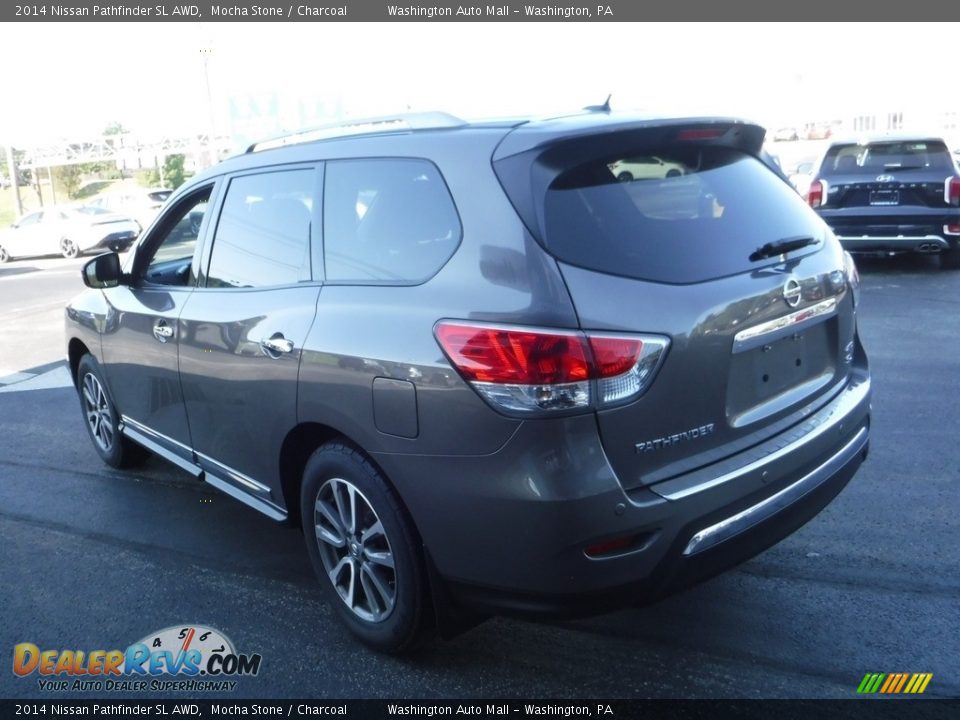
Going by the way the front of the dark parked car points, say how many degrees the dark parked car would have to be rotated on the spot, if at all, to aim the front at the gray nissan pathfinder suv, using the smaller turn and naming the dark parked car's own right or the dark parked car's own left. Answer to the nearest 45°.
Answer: approximately 180°

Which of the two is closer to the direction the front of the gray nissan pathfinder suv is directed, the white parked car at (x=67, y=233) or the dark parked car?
the white parked car

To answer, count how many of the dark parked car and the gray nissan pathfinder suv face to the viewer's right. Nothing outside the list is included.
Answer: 0

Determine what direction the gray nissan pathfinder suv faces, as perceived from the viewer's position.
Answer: facing away from the viewer and to the left of the viewer

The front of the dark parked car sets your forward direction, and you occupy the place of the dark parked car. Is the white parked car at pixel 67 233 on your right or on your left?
on your left

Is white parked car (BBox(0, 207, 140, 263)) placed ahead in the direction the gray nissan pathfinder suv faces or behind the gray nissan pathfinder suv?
ahead

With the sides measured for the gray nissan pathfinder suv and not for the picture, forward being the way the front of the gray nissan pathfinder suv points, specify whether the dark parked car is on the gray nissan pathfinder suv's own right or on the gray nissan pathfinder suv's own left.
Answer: on the gray nissan pathfinder suv's own right

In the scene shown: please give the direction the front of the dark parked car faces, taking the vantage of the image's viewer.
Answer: facing away from the viewer

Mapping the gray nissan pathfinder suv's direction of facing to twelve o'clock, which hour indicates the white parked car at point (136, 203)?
The white parked car is roughly at 1 o'clock from the gray nissan pathfinder suv.
